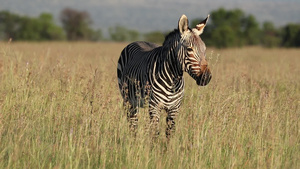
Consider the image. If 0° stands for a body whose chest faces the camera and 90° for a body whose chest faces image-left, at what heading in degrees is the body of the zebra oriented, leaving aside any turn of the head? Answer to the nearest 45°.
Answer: approximately 315°

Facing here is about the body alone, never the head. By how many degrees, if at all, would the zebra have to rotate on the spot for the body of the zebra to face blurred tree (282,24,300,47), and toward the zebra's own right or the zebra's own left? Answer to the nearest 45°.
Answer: approximately 135° to the zebra's own left
